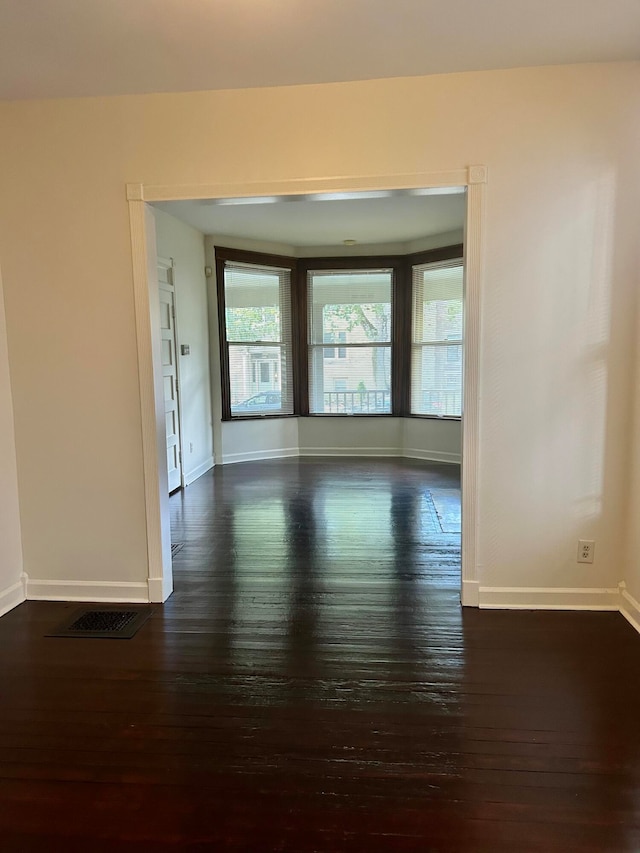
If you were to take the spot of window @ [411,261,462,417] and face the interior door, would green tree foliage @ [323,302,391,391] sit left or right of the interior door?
right

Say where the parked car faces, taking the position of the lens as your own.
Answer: facing to the left of the viewer

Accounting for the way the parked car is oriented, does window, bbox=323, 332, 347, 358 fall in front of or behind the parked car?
behind

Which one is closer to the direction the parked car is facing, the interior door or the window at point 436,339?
the interior door

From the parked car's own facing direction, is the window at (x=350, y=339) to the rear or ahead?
to the rear

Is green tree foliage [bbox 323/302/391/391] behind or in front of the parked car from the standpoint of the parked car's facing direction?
behind

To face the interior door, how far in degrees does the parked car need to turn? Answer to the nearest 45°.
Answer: approximately 45° to its left

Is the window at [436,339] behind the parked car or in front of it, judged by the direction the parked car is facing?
behind
